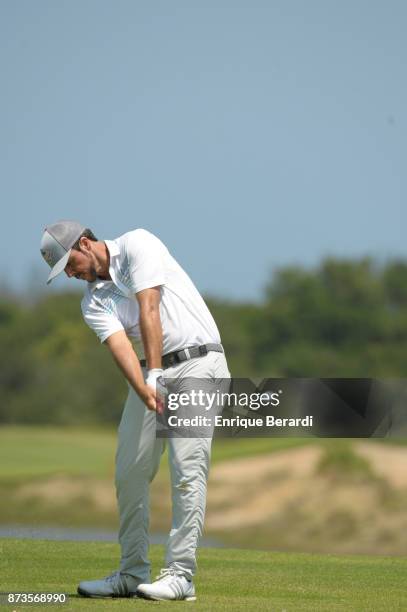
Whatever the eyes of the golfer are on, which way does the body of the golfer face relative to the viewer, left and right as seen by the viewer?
facing the viewer and to the left of the viewer
